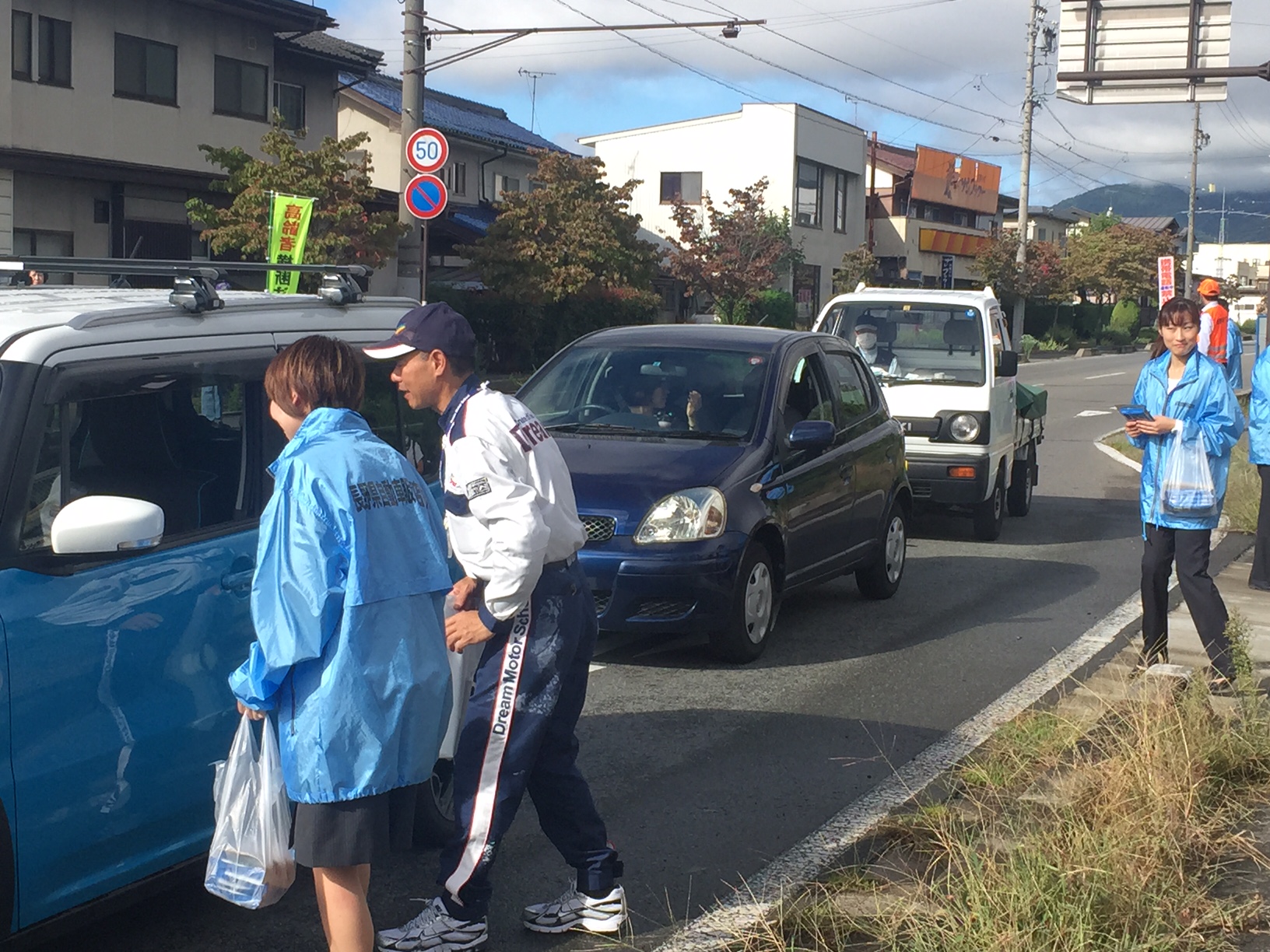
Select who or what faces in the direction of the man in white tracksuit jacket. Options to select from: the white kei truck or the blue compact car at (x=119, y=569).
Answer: the white kei truck

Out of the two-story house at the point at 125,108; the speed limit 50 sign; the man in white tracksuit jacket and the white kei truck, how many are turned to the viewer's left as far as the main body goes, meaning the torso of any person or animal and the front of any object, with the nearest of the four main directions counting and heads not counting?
1

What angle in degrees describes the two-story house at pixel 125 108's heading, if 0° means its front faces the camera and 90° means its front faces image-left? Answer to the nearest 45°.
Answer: approximately 315°

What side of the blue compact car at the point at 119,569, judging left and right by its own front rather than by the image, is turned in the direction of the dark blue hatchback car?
back

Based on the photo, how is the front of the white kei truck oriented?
toward the camera

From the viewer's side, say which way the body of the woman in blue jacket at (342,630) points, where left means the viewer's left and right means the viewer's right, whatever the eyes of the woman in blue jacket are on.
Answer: facing away from the viewer and to the left of the viewer

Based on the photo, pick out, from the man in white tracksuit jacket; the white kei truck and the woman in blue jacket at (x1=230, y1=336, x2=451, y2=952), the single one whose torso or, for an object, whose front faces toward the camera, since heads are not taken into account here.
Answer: the white kei truck

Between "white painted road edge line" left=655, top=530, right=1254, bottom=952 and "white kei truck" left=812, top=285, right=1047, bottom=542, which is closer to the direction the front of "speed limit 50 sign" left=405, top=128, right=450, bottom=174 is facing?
the white painted road edge line

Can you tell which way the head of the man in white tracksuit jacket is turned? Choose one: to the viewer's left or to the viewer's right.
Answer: to the viewer's left

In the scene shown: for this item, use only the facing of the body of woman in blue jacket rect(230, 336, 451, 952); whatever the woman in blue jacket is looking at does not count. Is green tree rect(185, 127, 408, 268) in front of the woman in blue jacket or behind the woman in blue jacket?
in front

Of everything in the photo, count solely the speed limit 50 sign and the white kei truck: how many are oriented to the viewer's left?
0

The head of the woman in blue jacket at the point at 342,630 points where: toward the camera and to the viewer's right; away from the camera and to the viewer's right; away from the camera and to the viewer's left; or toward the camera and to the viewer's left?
away from the camera and to the viewer's left

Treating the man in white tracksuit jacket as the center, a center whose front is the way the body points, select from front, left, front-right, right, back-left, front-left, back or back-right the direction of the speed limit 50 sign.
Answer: right

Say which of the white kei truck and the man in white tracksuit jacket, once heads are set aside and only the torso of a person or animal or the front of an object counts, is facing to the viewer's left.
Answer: the man in white tracksuit jacket
